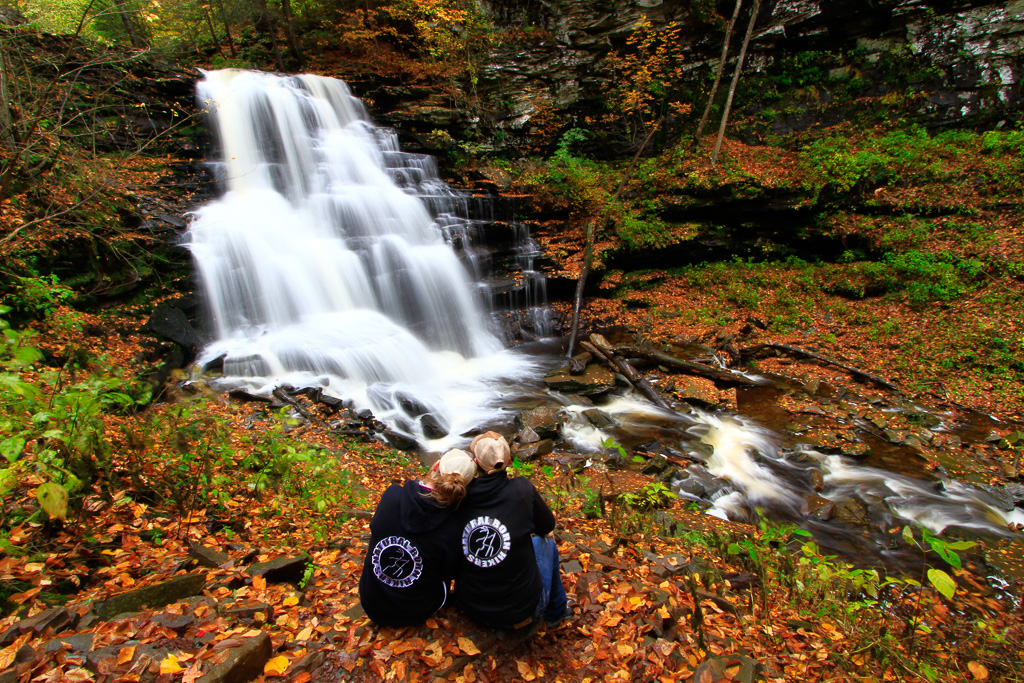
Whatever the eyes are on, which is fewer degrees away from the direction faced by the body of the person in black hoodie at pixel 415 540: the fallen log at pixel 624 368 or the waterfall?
the waterfall

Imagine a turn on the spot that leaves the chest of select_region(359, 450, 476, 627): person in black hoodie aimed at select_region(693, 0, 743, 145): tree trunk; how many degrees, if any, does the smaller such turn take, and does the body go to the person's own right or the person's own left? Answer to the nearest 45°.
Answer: approximately 45° to the person's own right

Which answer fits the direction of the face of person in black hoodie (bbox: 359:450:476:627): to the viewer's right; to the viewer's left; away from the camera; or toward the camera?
away from the camera

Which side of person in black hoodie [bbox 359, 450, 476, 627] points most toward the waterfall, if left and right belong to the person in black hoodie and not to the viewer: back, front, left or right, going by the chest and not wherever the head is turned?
front

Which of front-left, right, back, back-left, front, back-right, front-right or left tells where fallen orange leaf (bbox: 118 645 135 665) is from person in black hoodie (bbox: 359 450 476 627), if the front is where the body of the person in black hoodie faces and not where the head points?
left

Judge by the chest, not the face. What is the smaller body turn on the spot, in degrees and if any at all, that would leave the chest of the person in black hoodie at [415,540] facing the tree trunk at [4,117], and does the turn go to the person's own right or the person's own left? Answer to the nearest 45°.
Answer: approximately 45° to the person's own left

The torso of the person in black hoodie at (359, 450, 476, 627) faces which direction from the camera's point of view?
away from the camera

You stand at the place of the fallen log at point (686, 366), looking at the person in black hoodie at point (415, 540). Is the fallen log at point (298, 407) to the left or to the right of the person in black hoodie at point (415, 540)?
right

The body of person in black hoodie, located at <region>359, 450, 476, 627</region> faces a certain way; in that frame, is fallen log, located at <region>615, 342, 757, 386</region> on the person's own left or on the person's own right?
on the person's own right

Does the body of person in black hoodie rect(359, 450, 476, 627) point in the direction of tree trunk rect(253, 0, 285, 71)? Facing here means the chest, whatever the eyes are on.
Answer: yes

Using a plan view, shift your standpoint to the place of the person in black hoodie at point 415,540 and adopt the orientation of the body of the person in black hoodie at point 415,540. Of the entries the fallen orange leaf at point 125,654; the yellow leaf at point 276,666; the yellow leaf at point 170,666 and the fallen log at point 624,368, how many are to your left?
3

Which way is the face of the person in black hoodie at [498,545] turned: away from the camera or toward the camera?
away from the camera

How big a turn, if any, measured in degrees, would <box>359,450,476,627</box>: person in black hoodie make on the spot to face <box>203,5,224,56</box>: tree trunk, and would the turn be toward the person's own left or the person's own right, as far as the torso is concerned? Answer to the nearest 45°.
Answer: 0° — they already face it

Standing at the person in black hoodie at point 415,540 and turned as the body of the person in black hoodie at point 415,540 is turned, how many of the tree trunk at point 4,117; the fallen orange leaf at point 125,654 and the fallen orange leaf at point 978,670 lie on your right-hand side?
1
